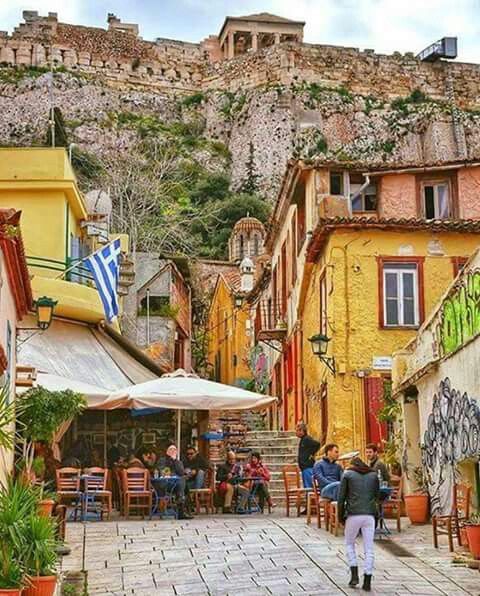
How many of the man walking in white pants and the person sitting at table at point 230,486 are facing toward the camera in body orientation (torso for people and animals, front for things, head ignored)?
1

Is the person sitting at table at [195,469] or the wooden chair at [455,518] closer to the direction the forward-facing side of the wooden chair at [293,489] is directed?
the wooden chair

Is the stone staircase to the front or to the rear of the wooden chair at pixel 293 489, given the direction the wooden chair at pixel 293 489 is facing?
to the rear

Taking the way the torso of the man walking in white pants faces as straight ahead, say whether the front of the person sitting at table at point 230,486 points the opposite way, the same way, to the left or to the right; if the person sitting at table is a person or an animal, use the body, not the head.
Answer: the opposite way

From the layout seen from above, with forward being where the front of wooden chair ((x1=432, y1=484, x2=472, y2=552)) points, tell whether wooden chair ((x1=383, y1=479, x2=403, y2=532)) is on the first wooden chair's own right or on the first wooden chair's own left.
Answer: on the first wooden chair's own right

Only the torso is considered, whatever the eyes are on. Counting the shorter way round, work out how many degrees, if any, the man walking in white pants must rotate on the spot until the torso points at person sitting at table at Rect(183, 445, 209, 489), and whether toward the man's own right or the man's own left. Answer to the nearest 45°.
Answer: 0° — they already face them

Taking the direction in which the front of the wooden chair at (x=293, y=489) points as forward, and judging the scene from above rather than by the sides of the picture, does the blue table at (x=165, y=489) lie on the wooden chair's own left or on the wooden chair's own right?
on the wooden chair's own left
